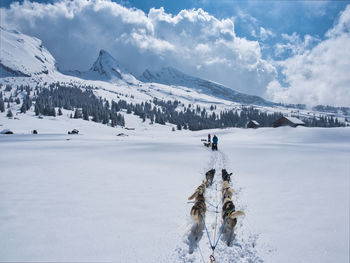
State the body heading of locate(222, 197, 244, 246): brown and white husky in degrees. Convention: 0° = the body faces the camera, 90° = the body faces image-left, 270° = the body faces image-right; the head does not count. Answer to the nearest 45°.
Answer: approximately 180°
